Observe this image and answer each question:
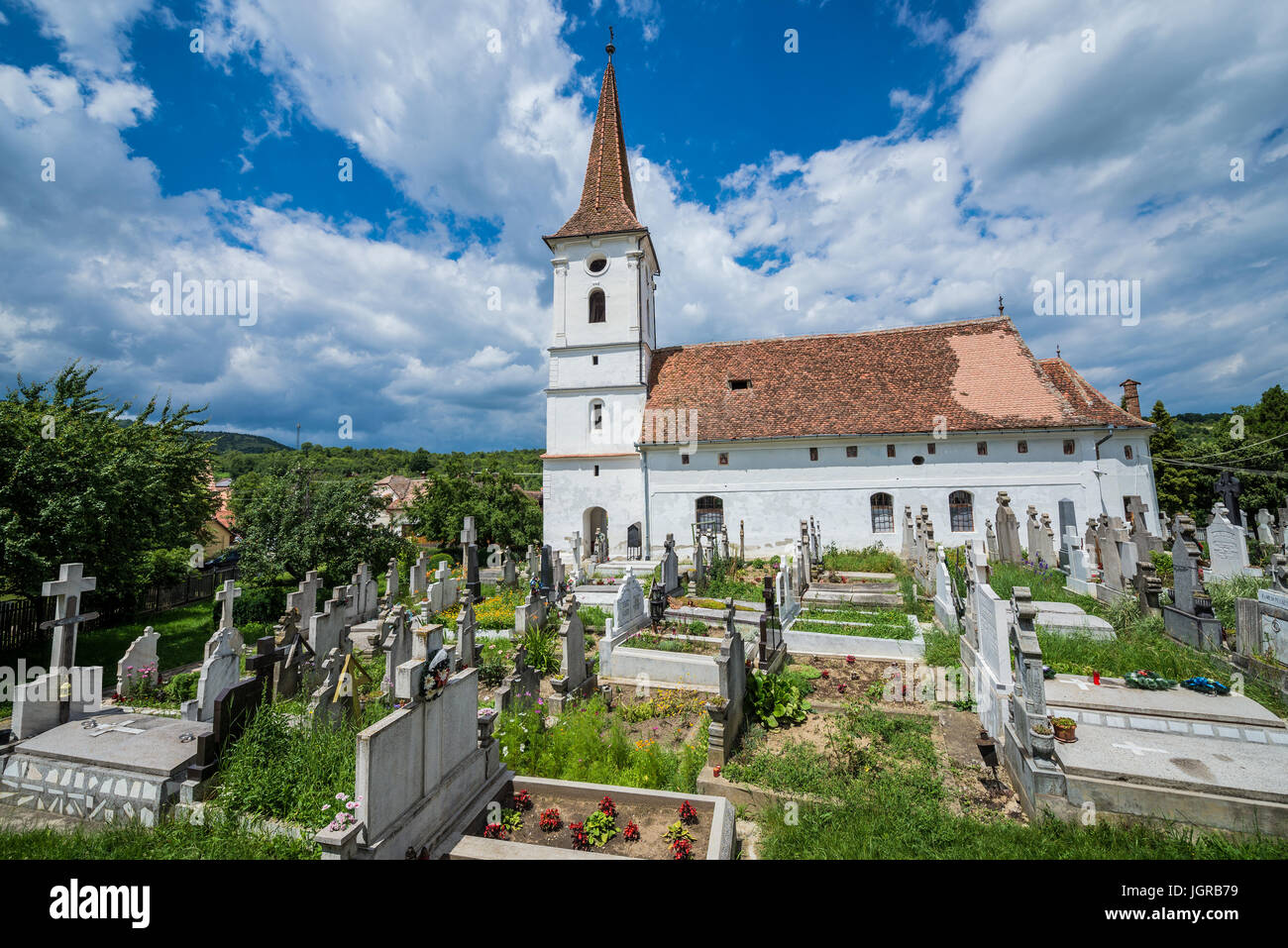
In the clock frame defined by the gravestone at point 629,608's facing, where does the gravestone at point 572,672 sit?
the gravestone at point 572,672 is roughly at 2 o'clock from the gravestone at point 629,608.

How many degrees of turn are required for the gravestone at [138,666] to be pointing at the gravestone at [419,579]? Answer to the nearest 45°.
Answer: approximately 90° to its left

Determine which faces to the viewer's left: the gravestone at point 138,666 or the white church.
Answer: the white church

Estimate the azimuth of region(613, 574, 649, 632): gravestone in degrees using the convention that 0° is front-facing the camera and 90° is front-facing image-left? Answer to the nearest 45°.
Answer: approximately 315°

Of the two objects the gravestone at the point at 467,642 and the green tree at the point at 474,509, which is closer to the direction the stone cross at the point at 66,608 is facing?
the gravestone

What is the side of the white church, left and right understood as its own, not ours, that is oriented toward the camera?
left

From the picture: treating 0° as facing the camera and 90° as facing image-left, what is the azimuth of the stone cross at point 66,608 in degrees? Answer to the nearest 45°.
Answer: approximately 315°

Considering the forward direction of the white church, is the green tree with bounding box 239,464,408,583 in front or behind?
in front

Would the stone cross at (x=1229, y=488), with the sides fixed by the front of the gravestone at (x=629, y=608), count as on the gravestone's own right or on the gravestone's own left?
on the gravestone's own left

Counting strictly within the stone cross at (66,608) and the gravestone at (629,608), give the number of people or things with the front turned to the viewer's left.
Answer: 0

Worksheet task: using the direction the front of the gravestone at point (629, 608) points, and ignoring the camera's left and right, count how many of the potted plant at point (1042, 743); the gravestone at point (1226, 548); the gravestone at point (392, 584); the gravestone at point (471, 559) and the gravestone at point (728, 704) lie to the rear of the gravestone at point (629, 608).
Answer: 2

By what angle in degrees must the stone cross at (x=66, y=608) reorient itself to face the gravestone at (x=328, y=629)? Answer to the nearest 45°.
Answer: approximately 90° to its left
